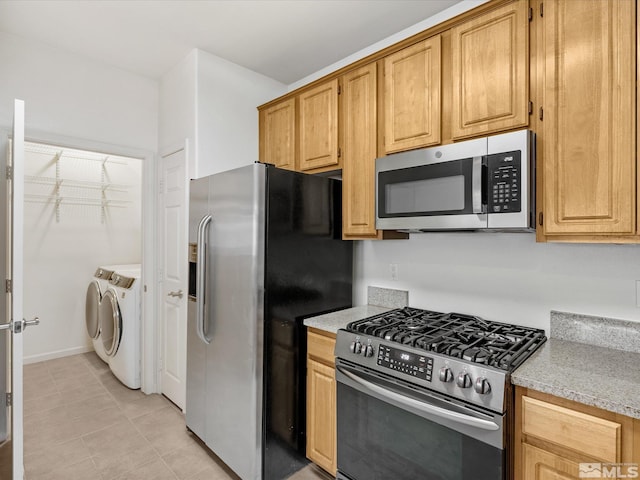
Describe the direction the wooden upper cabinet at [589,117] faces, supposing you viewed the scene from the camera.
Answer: facing the viewer

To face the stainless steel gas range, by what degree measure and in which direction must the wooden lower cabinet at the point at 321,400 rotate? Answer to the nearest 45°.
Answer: approximately 90° to its left

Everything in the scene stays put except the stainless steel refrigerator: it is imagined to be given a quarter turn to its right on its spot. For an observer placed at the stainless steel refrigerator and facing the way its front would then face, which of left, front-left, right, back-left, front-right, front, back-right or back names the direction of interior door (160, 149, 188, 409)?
front

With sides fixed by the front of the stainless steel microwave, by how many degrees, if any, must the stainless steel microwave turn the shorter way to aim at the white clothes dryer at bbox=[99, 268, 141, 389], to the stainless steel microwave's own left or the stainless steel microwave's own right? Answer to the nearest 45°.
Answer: approximately 45° to the stainless steel microwave's own right

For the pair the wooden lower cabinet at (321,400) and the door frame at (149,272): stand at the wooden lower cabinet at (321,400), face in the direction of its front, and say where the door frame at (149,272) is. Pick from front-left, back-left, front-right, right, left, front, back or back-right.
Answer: right

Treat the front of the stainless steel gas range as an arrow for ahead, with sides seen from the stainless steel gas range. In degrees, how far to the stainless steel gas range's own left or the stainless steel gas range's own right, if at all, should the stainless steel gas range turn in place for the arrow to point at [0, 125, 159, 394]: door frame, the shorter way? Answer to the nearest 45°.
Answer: approximately 45° to the stainless steel gas range's own right

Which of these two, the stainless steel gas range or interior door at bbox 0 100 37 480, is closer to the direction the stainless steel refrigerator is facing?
the interior door

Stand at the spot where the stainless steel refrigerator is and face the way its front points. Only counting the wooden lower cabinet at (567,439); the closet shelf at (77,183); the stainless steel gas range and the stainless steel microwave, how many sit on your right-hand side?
1

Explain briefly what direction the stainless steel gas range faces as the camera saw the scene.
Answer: facing the viewer and to the left of the viewer

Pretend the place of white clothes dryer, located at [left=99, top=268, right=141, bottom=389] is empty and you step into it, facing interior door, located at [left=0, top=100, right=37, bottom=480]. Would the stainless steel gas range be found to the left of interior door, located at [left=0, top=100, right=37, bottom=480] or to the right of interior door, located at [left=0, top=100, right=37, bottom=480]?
left

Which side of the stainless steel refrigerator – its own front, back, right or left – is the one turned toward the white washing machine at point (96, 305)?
right

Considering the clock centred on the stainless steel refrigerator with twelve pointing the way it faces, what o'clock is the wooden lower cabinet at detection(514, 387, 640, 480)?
The wooden lower cabinet is roughly at 9 o'clock from the stainless steel refrigerator.
